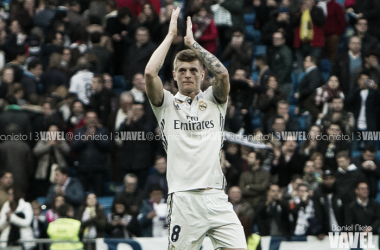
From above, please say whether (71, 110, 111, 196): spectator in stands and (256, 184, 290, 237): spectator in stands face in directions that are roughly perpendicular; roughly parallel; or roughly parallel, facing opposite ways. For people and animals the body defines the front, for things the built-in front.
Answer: roughly parallel

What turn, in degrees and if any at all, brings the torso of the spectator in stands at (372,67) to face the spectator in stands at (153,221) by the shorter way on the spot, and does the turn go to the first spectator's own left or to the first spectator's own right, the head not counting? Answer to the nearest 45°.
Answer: approximately 45° to the first spectator's own right

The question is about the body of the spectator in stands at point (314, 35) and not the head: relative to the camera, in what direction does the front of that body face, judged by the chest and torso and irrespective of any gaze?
toward the camera

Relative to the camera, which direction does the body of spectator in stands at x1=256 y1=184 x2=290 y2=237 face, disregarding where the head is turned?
toward the camera

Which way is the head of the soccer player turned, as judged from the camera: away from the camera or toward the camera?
toward the camera

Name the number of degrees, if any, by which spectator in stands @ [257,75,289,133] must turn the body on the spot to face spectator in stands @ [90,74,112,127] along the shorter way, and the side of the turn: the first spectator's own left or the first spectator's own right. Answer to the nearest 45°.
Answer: approximately 90° to the first spectator's own right

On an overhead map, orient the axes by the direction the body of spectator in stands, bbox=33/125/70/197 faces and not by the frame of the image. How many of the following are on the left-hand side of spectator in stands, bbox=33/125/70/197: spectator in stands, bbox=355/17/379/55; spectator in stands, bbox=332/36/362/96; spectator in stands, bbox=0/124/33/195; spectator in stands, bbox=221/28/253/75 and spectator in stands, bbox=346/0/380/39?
4

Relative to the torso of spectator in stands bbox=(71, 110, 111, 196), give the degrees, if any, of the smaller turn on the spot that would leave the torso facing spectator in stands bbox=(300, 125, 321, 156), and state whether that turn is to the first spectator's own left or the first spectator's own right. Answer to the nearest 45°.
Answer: approximately 90° to the first spectator's own left

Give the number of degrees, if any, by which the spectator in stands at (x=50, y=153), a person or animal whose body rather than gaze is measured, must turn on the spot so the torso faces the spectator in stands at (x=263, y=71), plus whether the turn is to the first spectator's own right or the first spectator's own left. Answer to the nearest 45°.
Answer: approximately 90° to the first spectator's own left

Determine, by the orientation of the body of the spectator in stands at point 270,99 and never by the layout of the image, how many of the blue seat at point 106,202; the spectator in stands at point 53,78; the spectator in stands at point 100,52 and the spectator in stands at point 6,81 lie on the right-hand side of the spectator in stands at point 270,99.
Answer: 4

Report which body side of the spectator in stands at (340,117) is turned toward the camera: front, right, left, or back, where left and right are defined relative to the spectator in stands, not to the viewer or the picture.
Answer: front

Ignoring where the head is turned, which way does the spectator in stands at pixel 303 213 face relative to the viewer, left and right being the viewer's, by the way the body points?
facing the viewer

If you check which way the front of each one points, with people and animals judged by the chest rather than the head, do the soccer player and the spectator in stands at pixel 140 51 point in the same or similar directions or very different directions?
same or similar directions

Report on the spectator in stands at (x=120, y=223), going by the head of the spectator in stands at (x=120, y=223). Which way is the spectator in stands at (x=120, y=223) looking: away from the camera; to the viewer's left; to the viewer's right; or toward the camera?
toward the camera
